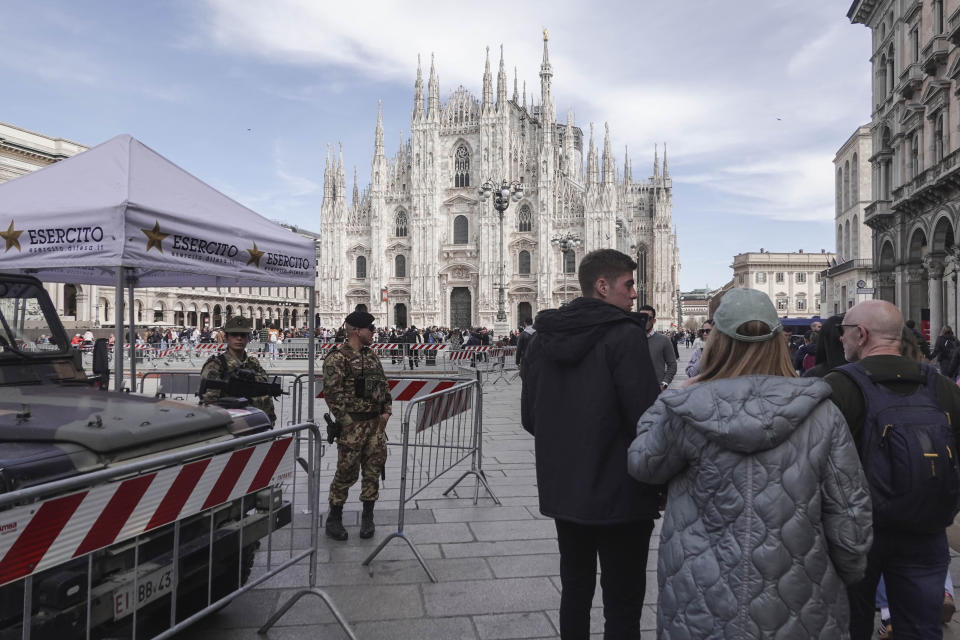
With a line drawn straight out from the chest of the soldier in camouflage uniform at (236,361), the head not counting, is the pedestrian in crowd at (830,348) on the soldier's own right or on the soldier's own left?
on the soldier's own left

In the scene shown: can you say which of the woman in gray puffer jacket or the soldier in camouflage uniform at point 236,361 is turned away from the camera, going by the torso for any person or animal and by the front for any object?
the woman in gray puffer jacket

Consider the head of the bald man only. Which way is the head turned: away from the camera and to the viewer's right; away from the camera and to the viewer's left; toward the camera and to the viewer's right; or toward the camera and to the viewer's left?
away from the camera and to the viewer's left

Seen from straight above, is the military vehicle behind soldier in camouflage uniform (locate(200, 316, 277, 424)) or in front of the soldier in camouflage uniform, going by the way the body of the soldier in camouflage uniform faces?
in front

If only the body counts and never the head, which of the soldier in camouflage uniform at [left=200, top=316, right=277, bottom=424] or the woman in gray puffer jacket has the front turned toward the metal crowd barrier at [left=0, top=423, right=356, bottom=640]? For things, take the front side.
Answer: the soldier in camouflage uniform

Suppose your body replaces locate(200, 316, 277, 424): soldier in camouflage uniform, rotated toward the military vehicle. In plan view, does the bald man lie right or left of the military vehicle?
left

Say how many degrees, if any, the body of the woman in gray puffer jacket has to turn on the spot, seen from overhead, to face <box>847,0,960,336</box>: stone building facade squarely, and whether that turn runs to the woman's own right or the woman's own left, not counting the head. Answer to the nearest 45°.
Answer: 0° — they already face it

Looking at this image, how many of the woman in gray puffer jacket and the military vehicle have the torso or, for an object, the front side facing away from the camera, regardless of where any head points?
1

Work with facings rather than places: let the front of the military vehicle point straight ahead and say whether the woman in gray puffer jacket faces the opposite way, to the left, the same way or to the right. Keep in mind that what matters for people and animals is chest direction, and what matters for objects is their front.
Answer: to the left

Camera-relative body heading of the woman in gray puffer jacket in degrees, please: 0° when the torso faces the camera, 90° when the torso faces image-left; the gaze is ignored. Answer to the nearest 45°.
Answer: approximately 180°

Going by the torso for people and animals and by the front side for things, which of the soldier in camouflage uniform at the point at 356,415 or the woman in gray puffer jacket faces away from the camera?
the woman in gray puffer jacket

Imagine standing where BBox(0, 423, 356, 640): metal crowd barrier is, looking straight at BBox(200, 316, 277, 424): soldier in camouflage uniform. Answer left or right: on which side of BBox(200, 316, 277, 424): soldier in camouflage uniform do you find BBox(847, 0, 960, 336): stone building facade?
right

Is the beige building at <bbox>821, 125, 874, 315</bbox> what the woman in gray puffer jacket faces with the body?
yes
